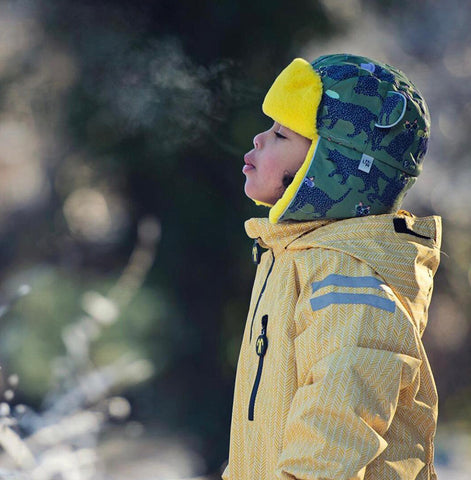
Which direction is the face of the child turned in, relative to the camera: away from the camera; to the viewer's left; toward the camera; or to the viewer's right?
to the viewer's left

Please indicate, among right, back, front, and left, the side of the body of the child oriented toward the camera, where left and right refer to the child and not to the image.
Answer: left
